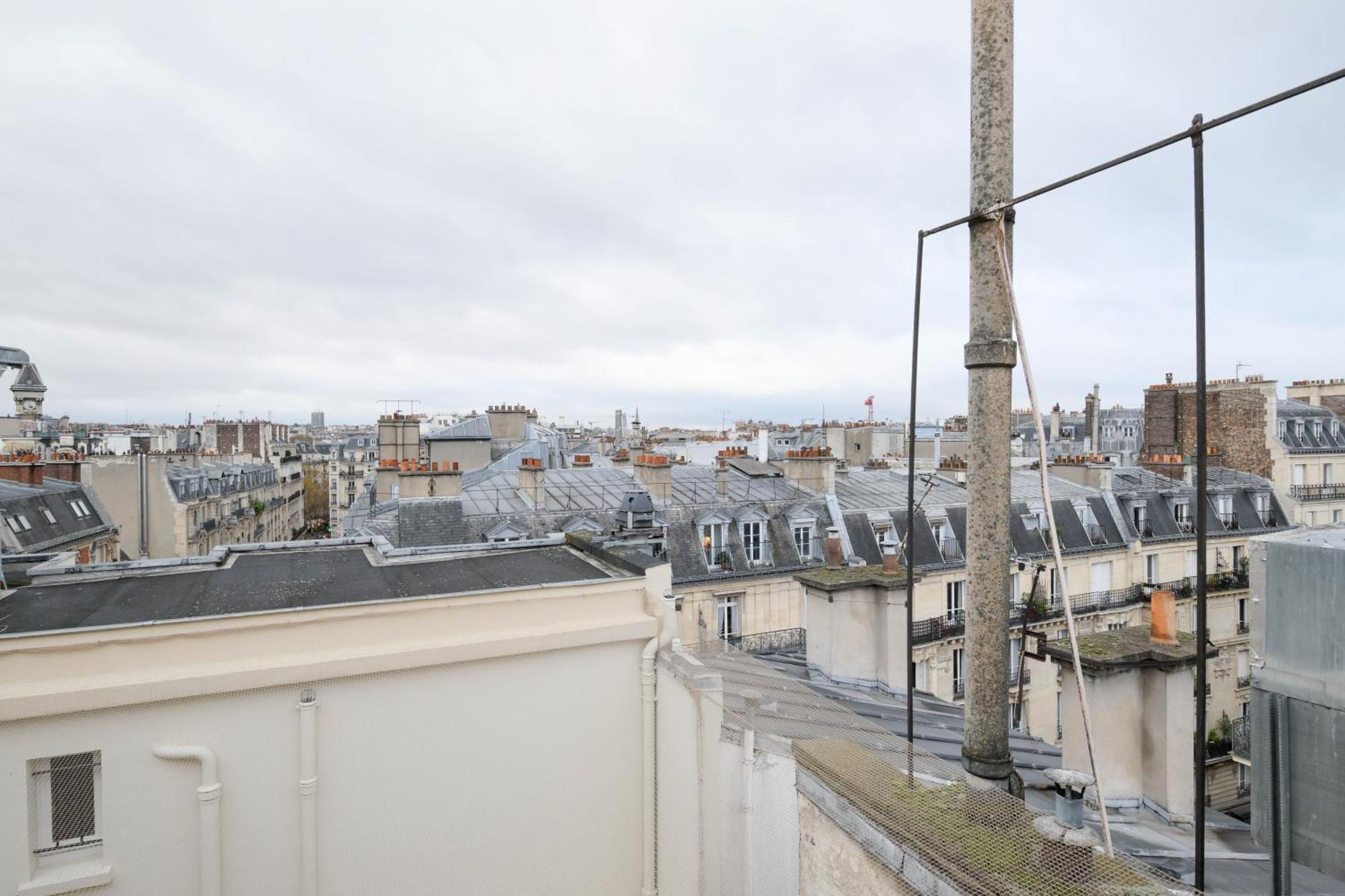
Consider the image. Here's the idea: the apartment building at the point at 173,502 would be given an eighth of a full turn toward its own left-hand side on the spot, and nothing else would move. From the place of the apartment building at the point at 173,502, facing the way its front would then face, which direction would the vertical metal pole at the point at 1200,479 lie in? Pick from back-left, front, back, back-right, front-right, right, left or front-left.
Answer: right

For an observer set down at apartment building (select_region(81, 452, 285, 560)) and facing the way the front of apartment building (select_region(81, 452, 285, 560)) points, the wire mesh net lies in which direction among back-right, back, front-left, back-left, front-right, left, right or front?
front-right

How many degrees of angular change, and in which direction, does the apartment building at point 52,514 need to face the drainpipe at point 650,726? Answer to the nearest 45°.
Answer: approximately 45° to its right

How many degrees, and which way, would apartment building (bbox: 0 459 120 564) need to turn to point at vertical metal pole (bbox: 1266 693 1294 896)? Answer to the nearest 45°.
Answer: approximately 45° to its right

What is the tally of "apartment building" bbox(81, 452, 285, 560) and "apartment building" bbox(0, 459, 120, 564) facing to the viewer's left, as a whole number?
0

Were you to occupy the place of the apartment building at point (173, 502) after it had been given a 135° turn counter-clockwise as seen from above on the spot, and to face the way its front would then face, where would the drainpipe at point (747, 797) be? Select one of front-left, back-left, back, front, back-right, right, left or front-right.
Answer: back

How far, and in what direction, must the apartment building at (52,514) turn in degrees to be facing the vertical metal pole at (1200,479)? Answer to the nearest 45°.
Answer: approximately 45° to its right

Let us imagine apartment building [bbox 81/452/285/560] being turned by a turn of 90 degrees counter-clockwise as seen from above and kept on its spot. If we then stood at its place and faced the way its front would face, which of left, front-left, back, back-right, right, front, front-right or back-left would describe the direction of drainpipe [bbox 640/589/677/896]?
back-right

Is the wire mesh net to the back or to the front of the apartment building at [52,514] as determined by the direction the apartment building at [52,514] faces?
to the front

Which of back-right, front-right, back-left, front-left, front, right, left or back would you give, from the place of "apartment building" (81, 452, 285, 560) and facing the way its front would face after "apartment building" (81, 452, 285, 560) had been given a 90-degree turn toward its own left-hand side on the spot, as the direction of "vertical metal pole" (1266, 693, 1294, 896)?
back-right

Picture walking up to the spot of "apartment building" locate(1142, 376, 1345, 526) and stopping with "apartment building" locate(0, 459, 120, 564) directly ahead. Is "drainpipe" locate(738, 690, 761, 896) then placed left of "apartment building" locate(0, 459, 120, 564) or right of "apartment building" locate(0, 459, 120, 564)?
left

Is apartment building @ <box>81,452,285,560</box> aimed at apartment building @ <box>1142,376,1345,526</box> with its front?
yes

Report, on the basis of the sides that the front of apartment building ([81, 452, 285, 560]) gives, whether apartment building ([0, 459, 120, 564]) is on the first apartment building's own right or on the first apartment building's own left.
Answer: on the first apartment building's own right

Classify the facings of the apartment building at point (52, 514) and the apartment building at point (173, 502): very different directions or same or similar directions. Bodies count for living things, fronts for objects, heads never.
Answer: same or similar directions

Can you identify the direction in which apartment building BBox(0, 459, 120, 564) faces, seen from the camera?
facing the viewer and to the right of the viewer
